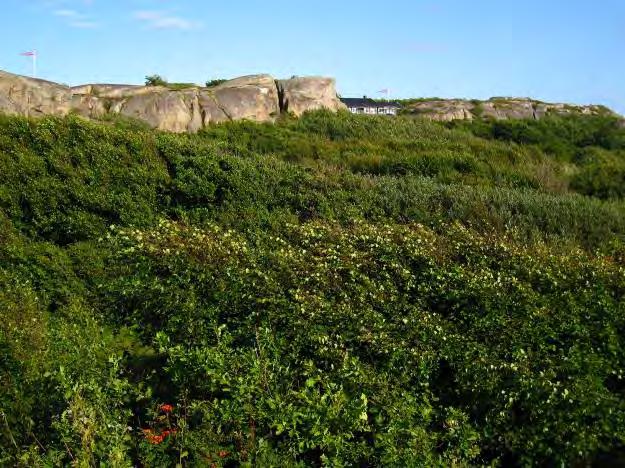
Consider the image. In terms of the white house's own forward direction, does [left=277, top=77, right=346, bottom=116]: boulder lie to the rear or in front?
in front

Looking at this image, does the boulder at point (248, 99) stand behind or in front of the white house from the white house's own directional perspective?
in front

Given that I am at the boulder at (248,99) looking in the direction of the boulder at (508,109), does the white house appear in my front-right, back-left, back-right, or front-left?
front-left

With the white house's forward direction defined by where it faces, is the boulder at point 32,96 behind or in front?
in front

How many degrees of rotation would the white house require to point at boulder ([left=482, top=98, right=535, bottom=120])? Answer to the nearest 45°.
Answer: approximately 90° to its left

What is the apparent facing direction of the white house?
toward the camera

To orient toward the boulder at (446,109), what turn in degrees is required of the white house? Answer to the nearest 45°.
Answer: approximately 45° to its left
